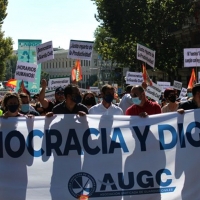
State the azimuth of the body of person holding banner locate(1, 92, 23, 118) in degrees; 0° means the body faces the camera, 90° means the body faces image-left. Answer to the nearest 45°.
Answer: approximately 0°

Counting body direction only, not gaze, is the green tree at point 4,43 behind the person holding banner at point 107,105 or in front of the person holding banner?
behind

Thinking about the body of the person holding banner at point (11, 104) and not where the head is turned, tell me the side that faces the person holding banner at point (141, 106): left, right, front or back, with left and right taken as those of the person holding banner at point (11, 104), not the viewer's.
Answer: left

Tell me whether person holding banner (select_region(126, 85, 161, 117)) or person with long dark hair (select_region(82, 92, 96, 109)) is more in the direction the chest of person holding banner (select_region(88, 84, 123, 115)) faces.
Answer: the person holding banner

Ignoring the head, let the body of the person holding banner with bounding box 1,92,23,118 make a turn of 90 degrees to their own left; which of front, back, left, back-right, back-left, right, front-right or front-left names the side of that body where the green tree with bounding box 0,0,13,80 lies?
left

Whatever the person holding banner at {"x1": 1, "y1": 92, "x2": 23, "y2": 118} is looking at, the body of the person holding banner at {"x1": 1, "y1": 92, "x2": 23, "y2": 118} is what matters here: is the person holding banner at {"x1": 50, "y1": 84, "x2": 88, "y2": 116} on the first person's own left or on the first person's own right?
on the first person's own left

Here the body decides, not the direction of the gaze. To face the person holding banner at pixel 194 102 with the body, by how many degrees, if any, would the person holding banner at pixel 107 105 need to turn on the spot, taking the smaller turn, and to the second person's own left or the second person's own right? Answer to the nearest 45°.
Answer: approximately 90° to the second person's own left

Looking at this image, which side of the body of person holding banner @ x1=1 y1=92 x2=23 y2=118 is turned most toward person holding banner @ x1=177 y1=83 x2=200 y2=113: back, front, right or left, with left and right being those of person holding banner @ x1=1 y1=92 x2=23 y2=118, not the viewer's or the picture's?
left

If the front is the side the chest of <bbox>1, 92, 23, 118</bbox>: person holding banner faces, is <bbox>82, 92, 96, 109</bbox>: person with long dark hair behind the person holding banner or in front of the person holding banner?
behind

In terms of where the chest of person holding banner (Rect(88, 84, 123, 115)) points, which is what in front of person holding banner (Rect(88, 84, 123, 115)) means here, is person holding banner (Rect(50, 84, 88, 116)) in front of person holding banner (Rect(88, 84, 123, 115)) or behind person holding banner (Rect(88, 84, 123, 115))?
in front
